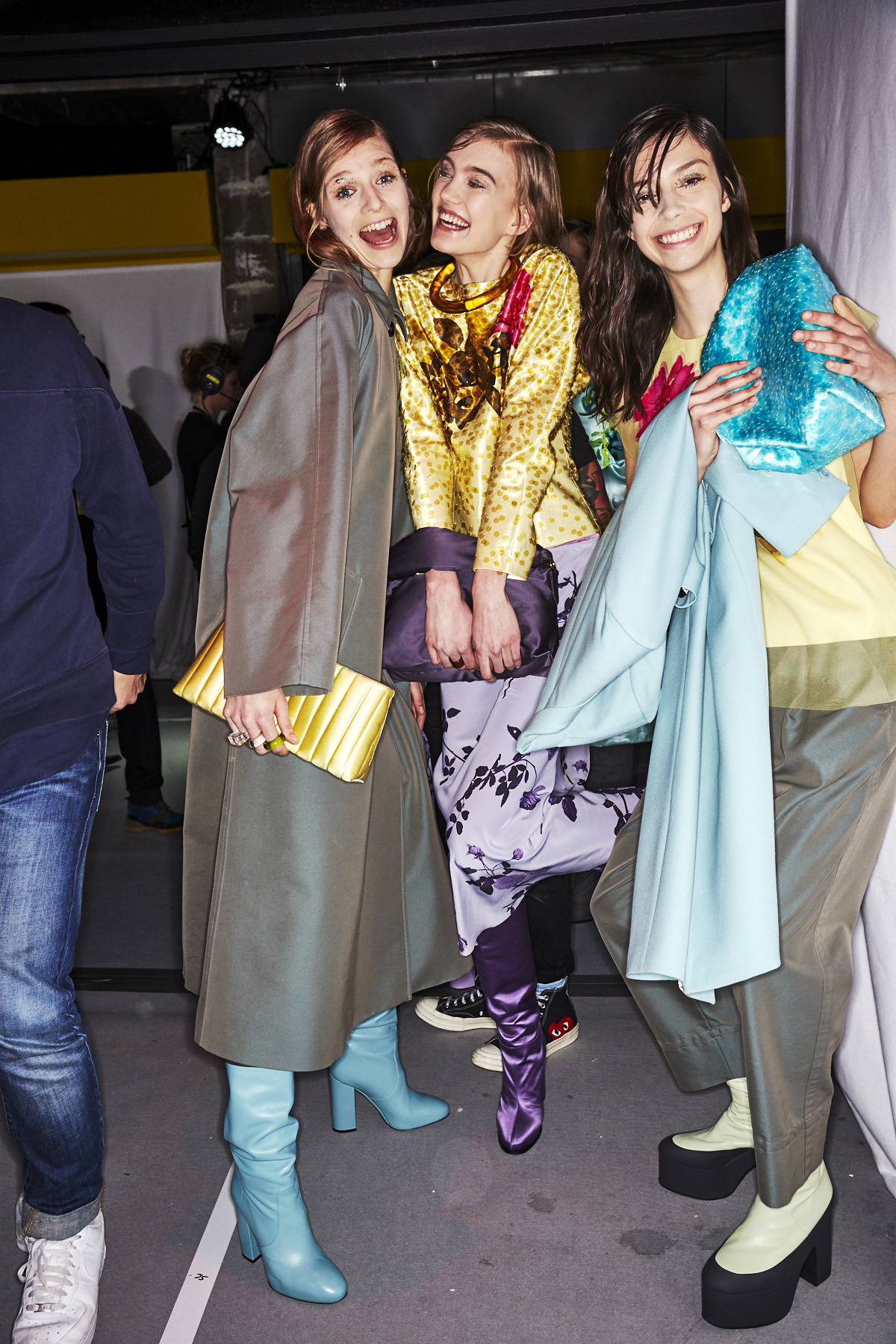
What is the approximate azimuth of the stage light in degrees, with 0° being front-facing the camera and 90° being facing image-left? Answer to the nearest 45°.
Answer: approximately 0°

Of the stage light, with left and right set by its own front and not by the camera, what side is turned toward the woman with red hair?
front

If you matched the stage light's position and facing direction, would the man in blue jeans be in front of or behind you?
in front

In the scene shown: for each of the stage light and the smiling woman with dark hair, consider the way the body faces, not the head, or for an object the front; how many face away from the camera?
0

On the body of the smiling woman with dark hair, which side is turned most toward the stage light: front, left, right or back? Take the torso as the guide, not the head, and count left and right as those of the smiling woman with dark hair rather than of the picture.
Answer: right

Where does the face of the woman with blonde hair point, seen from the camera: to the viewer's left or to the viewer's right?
to the viewer's left

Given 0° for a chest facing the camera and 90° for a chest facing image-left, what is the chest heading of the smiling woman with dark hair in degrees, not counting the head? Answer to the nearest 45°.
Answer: approximately 45°

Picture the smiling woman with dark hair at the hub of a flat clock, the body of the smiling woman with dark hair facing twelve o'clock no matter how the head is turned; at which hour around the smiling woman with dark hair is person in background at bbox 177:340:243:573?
The person in background is roughly at 3 o'clock from the smiling woman with dark hair.
